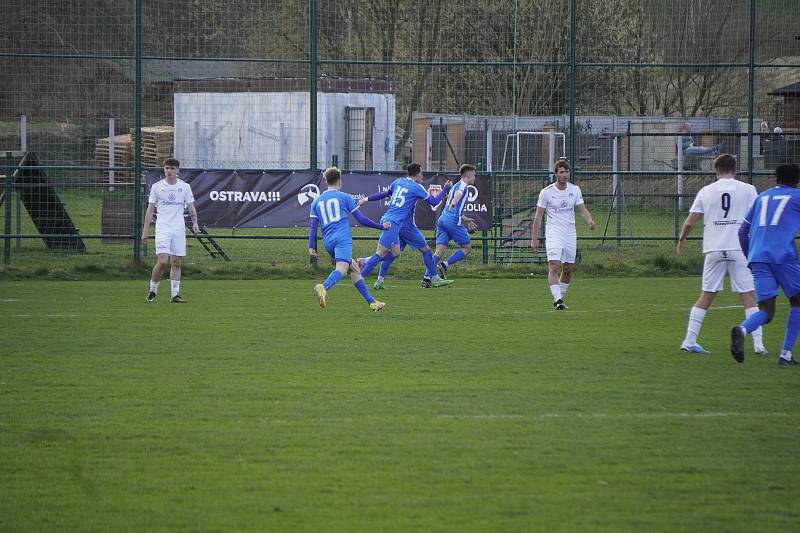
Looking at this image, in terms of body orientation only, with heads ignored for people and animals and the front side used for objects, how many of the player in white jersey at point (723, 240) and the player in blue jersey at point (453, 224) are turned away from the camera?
1

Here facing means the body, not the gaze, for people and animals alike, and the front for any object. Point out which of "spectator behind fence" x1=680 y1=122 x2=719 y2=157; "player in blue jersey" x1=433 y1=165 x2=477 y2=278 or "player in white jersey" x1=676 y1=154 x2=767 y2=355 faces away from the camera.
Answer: the player in white jersey

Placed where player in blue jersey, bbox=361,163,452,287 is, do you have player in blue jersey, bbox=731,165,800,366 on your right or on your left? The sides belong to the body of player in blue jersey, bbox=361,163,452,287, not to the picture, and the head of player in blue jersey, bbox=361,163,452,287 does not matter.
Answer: on your right

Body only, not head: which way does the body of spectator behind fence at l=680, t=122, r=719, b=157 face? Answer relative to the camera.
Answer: to the viewer's right

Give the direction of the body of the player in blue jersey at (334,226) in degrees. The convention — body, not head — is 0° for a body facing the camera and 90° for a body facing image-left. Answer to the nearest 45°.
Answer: approximately 225°

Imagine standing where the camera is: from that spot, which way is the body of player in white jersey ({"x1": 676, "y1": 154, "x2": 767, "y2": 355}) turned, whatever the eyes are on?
away from the camera

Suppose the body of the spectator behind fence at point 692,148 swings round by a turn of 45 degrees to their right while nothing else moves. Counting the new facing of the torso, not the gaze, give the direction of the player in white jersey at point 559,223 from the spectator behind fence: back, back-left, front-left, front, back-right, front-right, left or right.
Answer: front-right

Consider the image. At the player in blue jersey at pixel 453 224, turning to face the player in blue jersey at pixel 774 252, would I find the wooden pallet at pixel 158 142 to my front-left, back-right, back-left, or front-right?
back-right

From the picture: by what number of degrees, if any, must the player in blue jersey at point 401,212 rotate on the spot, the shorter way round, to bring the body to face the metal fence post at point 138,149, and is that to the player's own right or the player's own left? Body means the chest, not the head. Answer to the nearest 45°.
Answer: approximately 90° to the player's own left

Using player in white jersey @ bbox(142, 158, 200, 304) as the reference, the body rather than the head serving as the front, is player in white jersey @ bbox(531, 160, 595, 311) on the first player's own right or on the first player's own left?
on the first player's own left

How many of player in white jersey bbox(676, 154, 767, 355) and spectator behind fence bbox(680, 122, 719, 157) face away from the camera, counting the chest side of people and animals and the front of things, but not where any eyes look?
1

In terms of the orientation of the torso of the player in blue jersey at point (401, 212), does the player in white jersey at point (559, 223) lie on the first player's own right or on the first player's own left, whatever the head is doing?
on the first player's own right

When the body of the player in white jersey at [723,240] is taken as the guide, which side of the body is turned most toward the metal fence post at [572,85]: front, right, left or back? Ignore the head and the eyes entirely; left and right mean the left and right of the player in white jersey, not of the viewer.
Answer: front

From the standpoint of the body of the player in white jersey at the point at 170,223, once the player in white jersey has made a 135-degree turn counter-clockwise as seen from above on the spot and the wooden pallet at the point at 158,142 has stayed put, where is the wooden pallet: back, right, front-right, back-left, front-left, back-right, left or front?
front-left

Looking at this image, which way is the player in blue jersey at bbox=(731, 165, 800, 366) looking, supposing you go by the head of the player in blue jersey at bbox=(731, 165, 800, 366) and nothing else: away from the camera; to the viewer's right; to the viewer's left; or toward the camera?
away from the camera
